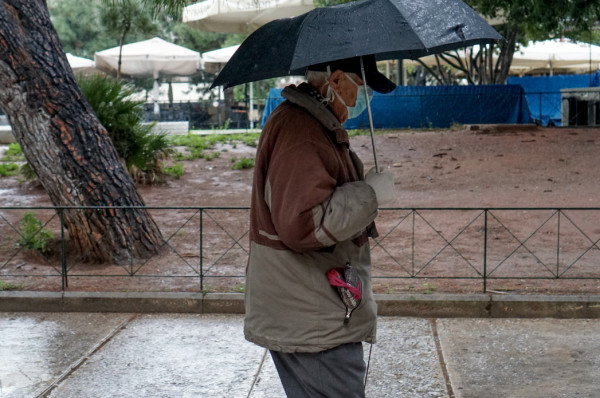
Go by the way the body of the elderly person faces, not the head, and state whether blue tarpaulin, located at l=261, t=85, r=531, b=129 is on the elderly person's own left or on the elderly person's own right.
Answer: on the elderly person's own left

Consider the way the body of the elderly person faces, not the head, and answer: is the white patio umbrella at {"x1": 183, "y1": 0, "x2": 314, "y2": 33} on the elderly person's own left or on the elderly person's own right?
on the elderly person's own left

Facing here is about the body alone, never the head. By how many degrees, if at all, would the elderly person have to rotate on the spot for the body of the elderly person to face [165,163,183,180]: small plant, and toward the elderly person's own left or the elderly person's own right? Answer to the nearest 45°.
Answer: approximately 90° to the elderly person's own left

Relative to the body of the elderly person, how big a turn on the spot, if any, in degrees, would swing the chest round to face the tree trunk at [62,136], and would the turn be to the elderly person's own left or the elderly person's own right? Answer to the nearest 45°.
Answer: approximately 135° to the elderly person's own left

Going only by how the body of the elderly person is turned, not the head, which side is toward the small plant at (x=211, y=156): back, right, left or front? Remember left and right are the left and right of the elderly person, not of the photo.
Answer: left

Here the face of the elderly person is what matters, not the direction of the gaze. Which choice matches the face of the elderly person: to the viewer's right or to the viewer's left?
to the viewer's right

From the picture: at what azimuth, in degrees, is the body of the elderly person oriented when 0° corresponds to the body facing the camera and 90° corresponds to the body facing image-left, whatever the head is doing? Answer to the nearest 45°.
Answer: approximately 270°

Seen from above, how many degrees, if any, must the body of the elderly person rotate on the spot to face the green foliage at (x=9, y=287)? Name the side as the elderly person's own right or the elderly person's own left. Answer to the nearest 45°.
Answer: approximately 135° to the elderly person's own left
